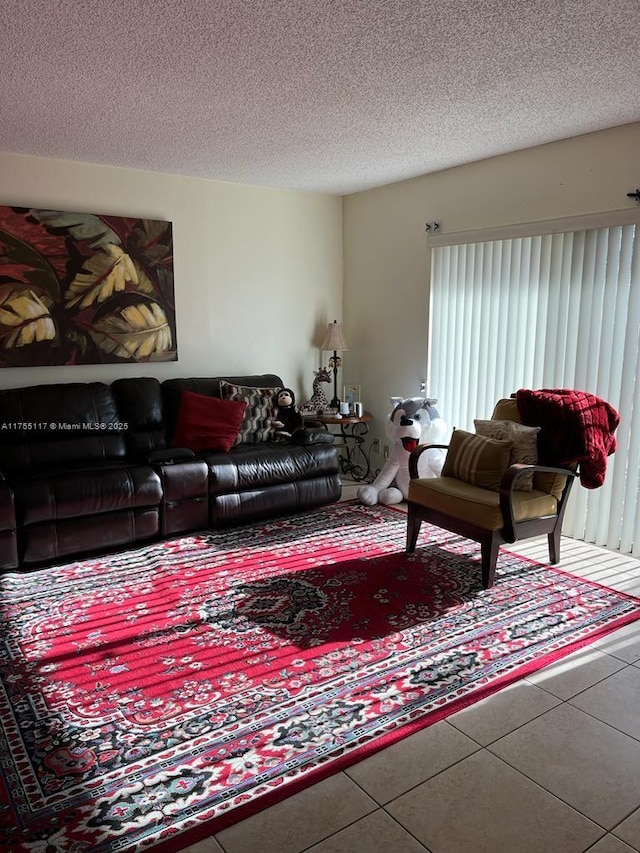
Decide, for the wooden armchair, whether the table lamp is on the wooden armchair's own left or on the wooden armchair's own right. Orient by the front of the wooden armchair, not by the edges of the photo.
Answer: on the wooden armchair's own right

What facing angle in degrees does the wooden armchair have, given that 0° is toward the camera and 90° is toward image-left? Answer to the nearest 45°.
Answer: approximately 45°

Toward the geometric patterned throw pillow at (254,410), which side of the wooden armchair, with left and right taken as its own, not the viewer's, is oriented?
right

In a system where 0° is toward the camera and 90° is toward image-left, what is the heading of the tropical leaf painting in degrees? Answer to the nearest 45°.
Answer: approximately 315°

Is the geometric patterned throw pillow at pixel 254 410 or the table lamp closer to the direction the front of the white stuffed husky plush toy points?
the geometric patterned throw pillow

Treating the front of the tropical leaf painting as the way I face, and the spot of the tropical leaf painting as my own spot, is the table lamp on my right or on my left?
on my left

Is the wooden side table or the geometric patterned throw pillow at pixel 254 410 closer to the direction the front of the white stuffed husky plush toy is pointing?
the geometric patterned throw pillow

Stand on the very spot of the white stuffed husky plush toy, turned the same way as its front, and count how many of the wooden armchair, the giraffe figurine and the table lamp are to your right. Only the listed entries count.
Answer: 2

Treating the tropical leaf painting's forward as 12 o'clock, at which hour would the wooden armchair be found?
The wooden armchair is roughly at 12 o'clock from the tropical leaf painting.

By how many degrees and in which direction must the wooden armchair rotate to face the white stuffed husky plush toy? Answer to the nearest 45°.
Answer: approximately 90° to its right

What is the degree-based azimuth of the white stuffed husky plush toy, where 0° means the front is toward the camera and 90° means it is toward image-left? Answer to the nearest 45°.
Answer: approximately 45°

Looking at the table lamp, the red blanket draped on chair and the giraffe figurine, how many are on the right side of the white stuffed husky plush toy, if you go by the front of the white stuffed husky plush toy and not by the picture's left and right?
2
